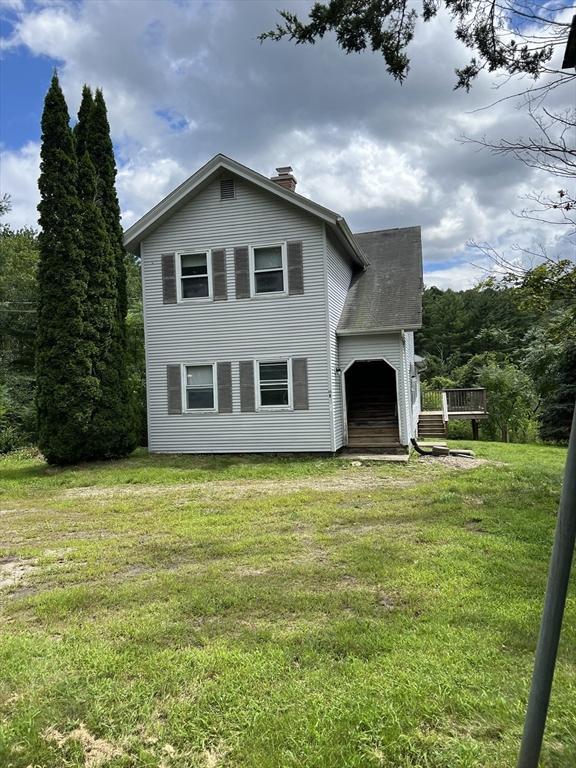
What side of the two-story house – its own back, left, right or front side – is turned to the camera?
front

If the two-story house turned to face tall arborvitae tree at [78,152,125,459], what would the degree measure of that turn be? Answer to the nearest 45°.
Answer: approximately 90° to its right

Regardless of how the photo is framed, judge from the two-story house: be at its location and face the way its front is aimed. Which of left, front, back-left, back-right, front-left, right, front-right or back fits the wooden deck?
back-left

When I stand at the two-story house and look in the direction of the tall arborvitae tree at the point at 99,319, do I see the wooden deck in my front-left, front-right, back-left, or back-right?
back-right

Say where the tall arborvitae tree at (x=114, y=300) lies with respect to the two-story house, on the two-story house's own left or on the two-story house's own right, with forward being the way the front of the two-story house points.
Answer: on the two-story house's own right

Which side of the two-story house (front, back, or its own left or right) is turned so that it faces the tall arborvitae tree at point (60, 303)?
right

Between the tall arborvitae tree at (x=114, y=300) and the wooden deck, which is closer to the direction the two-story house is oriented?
the tall arborvitae tree
